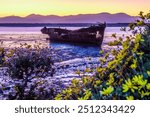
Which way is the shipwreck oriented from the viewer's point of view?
to the viewer's right

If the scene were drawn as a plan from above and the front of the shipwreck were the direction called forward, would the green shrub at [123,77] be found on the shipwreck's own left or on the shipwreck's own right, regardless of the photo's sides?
on the shipwreck's own right

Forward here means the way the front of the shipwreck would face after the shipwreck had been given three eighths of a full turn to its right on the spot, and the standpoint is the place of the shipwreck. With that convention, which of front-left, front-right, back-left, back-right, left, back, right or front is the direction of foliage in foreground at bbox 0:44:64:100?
front-left
